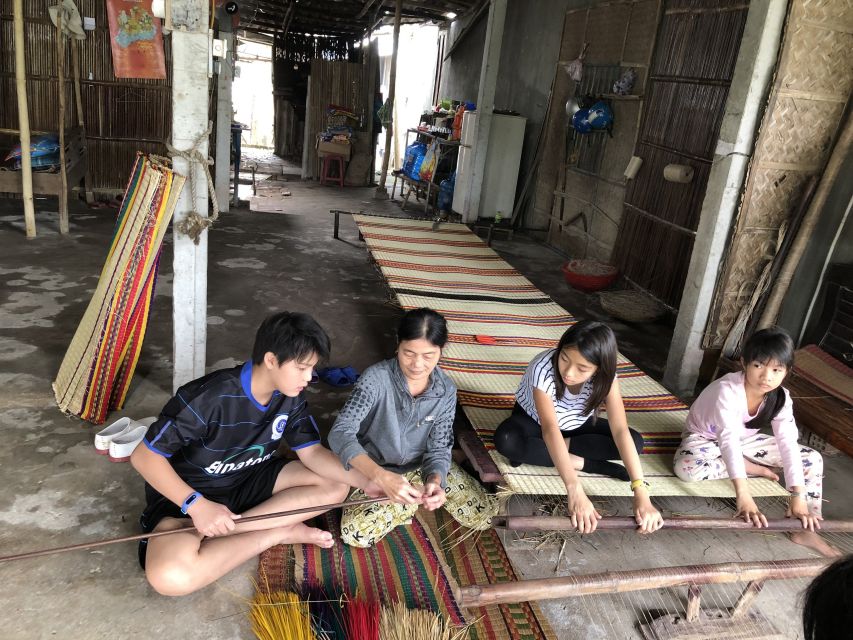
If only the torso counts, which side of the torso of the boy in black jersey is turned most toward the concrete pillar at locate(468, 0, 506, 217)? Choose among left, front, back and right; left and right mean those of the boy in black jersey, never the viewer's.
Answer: left

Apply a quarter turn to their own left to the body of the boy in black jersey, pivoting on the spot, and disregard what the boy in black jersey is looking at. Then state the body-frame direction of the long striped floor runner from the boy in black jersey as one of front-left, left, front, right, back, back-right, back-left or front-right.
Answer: front

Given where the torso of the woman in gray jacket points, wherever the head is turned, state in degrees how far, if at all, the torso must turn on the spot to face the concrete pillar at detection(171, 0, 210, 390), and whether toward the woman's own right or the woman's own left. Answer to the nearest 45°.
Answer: approximately 135° to the woman's own right

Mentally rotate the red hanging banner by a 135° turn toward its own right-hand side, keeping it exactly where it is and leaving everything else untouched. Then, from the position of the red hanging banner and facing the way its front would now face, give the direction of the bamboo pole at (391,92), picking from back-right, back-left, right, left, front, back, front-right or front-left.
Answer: right

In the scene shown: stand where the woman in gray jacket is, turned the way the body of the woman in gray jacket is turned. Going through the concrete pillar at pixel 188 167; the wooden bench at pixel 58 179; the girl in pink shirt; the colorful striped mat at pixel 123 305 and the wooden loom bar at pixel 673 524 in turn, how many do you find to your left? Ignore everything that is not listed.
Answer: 2

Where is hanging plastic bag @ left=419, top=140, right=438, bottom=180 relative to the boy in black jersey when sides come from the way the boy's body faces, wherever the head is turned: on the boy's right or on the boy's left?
on the boy's left

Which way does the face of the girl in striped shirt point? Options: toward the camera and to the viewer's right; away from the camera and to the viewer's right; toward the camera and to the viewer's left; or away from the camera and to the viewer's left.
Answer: toward the camera and to the viewer's left

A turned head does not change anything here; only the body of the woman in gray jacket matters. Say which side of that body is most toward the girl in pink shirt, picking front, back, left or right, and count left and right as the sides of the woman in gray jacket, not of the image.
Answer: left

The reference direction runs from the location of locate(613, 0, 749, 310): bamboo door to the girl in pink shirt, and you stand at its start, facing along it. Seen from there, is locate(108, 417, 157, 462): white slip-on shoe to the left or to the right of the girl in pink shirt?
right

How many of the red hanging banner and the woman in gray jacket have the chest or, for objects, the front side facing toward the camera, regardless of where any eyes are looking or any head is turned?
2

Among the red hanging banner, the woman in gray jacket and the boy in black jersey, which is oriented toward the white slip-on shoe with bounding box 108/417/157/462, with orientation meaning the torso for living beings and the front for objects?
the red hanging banner

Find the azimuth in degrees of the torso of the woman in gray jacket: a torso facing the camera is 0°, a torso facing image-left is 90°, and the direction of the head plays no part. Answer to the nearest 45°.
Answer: approximately 0°

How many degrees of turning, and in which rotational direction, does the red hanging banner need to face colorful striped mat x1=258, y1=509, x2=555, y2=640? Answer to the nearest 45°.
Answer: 0° — it already faces it

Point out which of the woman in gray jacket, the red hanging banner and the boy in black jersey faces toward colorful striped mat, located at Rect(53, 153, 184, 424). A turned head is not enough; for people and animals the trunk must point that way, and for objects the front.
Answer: the red hanging banner

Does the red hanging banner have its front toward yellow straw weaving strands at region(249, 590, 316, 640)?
yes

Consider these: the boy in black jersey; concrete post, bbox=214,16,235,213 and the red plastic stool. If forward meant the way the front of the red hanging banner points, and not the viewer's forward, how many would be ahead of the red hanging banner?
1
